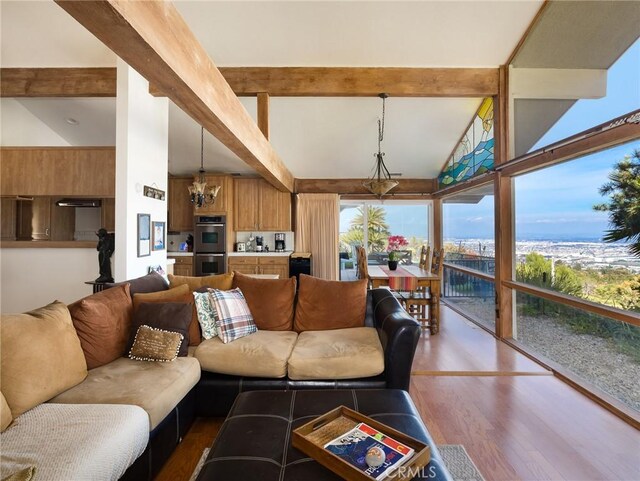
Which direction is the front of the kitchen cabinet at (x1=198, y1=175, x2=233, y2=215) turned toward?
toward the camera

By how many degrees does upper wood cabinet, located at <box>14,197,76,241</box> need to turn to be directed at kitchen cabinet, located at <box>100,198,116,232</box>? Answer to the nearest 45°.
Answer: approximately 45° to its left

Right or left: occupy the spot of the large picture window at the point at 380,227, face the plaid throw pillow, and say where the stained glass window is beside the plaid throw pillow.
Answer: left

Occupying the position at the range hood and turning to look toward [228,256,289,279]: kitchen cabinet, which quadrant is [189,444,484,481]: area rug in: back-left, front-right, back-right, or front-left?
front-right

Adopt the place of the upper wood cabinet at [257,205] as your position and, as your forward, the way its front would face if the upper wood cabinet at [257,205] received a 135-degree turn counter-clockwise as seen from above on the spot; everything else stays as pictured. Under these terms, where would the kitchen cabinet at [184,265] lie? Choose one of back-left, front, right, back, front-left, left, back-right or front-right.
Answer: back-left

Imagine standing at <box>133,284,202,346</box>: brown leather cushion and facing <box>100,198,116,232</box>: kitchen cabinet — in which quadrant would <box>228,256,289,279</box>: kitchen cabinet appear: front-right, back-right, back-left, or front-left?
front-right

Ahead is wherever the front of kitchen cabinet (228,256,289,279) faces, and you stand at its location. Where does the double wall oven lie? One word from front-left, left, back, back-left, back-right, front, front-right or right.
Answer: right

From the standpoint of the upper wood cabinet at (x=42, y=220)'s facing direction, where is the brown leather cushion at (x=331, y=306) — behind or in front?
in front

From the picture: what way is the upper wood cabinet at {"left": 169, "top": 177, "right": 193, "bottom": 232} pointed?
toward the camera

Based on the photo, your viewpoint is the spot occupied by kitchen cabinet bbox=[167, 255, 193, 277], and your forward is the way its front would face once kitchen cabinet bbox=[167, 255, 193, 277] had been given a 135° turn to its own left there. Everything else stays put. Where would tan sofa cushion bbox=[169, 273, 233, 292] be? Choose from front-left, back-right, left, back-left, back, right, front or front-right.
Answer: back-right

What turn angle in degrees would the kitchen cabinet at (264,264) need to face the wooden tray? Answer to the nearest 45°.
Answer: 0° — it already faces it

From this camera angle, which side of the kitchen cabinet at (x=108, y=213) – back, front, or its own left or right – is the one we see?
front

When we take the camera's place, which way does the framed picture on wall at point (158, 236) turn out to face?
facing the viewer and to the right of the viewer

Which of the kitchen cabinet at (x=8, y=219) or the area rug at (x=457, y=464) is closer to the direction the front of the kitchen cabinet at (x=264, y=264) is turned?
the area rug

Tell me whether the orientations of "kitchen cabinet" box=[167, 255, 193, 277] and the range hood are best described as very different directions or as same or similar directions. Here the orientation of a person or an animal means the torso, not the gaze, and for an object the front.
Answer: same or similar directions

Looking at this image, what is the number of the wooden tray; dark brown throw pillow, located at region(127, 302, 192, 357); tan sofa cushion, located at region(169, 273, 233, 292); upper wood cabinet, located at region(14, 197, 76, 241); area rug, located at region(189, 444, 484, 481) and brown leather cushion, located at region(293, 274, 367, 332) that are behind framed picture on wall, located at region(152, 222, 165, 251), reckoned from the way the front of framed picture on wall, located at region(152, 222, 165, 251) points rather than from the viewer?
1
